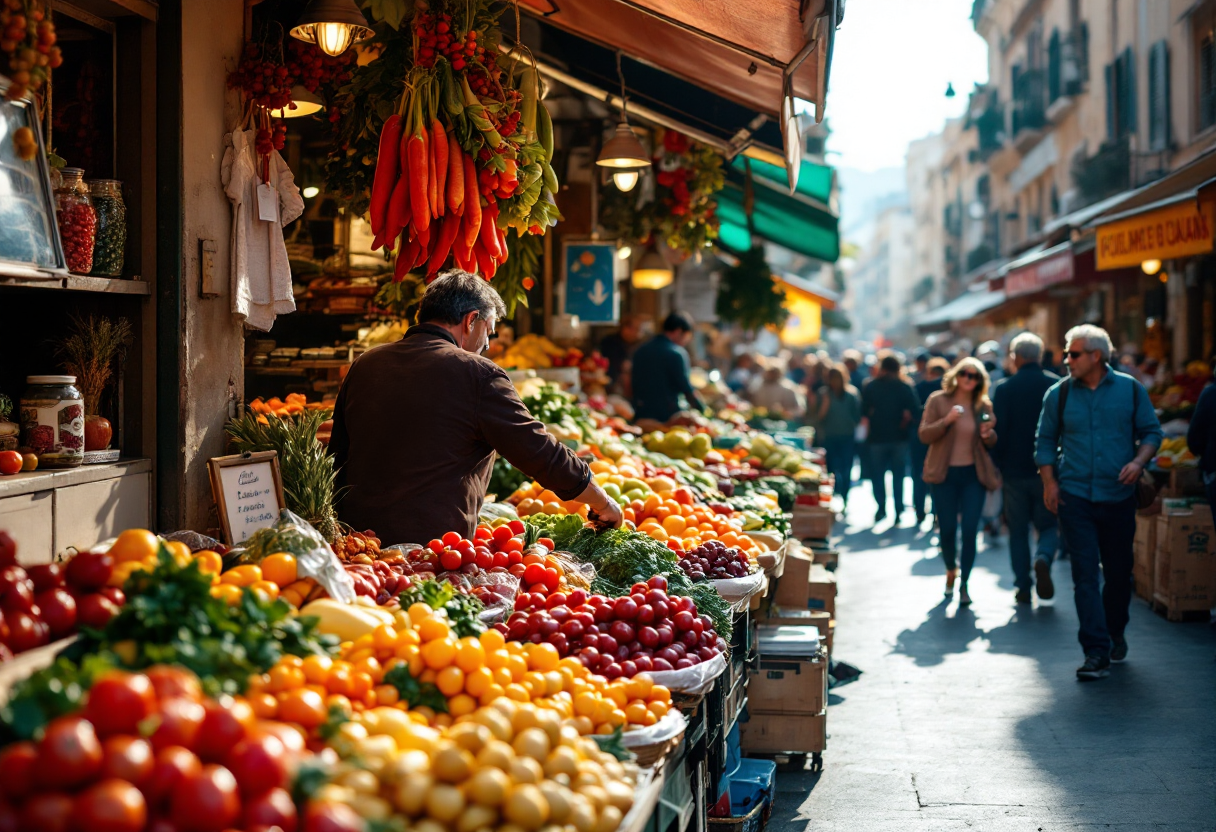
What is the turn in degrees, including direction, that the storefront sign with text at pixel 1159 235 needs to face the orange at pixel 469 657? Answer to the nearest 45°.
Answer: approximately 45° to its left

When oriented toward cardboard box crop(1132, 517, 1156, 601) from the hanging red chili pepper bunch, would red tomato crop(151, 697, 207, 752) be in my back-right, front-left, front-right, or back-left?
back-right

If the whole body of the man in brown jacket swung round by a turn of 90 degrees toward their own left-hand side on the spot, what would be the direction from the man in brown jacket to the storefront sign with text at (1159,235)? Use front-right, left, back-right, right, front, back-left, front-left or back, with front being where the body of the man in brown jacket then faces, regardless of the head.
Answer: right

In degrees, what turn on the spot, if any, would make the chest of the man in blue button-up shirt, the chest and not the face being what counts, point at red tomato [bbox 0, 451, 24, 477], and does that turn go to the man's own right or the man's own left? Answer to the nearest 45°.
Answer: approximately 45° to the man's own right

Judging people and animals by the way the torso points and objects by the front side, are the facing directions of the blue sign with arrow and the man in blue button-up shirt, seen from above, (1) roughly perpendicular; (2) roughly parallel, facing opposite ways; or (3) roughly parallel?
roughly parallel

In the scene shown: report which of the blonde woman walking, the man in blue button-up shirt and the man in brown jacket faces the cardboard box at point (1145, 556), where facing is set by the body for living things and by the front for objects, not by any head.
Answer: the man in brown jacket

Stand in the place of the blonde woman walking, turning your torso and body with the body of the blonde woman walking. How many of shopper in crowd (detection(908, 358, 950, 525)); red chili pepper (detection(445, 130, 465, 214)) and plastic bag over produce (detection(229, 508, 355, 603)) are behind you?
1

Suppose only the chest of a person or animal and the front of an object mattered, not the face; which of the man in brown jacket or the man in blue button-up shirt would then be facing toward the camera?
the man in blue button-up shirt

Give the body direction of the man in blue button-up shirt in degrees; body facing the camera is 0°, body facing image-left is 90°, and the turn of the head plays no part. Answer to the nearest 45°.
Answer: approximately 0°

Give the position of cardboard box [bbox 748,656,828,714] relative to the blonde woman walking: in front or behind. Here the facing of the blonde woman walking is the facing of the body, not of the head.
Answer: in front

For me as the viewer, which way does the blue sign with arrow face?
facing the viewer

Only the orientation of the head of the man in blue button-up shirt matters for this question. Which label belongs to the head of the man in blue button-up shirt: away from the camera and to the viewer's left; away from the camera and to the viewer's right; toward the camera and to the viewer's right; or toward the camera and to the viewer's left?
toward the camera and to the viewer's left

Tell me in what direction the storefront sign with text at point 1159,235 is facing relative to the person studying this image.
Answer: facing the viewer and to the left of the viewer

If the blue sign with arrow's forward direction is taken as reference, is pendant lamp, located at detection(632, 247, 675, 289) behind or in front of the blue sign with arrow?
behind

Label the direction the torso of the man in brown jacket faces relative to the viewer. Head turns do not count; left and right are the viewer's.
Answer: facing away from the viewer and to the right of the viewer

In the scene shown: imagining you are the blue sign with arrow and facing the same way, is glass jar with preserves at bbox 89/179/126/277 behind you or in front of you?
in front

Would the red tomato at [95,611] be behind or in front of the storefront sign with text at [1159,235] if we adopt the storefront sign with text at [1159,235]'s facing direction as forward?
in front

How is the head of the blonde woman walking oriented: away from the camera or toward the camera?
toward the camera

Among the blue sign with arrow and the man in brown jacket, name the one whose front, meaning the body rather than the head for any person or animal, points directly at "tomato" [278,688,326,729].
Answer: the blue sign with arrow

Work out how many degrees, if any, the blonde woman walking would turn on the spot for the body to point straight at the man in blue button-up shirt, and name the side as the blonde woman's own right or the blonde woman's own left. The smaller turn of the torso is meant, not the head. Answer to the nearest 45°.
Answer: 0° — they already face them

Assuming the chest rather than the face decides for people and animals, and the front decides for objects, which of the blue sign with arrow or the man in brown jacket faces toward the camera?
the blue sign with arrow
